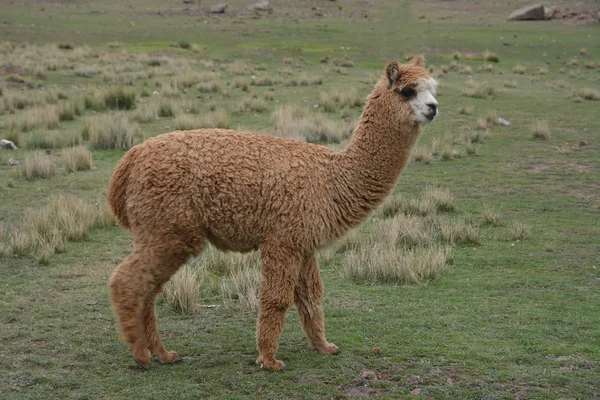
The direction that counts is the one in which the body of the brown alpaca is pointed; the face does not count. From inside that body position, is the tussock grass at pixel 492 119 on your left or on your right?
on your left

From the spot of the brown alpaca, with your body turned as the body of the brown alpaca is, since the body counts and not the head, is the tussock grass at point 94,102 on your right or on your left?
on your left

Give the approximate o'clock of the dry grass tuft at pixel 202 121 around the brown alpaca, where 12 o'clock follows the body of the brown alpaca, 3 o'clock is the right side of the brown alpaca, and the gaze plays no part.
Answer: The dry grass tuft is roughly at 9 o'clock from the brown alpaca.

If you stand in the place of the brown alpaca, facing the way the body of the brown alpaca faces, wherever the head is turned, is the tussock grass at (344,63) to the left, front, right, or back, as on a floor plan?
left

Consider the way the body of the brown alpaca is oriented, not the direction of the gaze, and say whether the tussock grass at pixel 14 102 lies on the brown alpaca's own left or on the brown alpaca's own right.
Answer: on the brown alpaca's own left

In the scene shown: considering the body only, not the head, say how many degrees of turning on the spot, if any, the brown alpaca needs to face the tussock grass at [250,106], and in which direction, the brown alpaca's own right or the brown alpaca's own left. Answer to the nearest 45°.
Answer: approximately 90° to the brown alpaca's own left

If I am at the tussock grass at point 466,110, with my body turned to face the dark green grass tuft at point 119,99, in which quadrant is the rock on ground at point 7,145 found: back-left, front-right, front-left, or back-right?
front-left

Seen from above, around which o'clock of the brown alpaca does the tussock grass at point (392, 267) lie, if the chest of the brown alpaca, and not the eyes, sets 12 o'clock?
The tussock grass is roughly at 10 o'clock from the brown alpaca.

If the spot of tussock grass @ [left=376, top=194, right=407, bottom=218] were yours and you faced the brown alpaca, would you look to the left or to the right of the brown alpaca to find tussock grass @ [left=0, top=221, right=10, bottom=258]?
right

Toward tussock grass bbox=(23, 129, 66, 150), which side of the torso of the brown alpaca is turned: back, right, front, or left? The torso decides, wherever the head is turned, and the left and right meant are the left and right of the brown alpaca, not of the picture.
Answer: left

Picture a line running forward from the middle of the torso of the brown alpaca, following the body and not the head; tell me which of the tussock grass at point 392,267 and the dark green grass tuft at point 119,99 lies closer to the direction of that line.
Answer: the tussock grass

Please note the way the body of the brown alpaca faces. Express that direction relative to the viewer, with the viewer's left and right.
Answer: facing to the right of the viewer

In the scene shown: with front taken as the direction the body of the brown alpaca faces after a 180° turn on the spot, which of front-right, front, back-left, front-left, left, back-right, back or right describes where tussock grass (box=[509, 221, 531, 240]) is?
back-right

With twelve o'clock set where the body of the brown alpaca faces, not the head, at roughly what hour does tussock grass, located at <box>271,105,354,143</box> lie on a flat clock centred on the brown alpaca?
The tussock grass is roughly at 9 o'clock from the brown alpaca.

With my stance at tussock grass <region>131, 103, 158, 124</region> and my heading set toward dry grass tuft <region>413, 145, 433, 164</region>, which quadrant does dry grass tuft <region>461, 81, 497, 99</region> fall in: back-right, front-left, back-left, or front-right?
front-left

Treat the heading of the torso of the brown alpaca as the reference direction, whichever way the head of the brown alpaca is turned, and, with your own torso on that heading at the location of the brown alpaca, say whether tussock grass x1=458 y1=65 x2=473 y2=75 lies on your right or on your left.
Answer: on your left
